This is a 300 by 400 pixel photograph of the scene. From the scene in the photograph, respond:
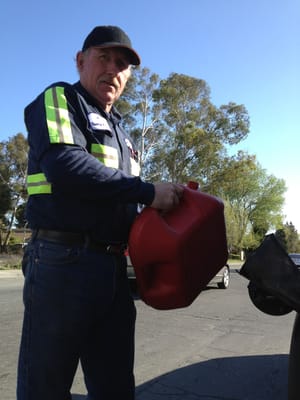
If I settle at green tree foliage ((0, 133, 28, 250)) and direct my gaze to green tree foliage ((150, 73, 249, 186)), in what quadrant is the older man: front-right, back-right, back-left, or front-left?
front-right

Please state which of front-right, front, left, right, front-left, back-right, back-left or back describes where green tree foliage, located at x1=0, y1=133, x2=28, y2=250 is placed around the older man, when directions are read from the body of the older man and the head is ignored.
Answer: back-left

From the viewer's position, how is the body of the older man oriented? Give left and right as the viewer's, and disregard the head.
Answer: facing the viewer and to the right of the viewer

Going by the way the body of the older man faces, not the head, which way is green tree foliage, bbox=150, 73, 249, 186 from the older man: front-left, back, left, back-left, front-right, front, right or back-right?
back-left

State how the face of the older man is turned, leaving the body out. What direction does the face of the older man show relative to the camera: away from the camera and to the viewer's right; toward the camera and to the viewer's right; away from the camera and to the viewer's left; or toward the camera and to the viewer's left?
toward the camera and to the viewer's right
